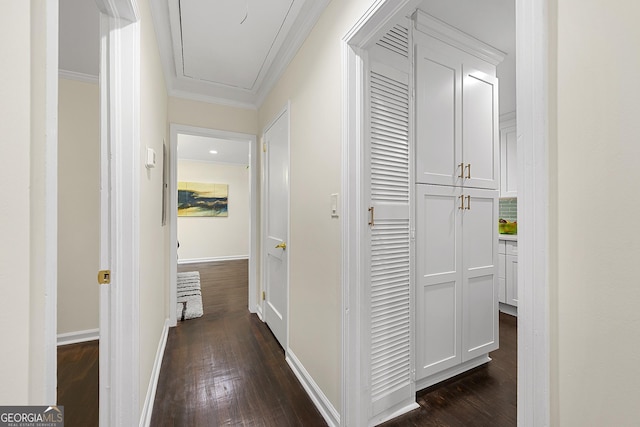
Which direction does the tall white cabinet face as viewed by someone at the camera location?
facing the viewer and to the right of the viewer

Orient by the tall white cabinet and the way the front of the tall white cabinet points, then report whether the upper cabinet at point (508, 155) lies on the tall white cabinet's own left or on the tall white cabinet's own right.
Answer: on the tall white cabinet's own left

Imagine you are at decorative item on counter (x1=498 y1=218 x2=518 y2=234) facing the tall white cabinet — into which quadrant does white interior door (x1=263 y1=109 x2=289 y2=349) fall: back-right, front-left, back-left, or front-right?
front-right

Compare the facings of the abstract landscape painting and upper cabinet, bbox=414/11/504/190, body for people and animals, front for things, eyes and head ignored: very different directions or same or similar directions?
same or similar directions

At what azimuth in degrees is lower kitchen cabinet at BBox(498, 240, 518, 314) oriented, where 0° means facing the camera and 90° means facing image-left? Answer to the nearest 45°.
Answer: approximately 45°

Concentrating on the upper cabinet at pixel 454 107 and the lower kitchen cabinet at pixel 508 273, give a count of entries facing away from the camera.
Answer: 0

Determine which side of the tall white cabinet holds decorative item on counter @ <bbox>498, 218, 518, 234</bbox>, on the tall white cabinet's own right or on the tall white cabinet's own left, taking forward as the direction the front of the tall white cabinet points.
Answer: on the tall white cabinet's own left

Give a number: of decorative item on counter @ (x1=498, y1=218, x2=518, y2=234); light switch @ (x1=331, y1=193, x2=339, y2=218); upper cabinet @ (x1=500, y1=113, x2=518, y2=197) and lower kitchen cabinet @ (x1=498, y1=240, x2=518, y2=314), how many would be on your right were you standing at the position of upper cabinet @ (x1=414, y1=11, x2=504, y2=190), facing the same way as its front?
1

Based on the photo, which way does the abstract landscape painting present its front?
toward the camera

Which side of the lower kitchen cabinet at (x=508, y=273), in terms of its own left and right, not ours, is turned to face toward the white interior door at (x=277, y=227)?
front

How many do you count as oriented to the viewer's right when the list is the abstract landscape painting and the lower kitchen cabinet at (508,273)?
0
